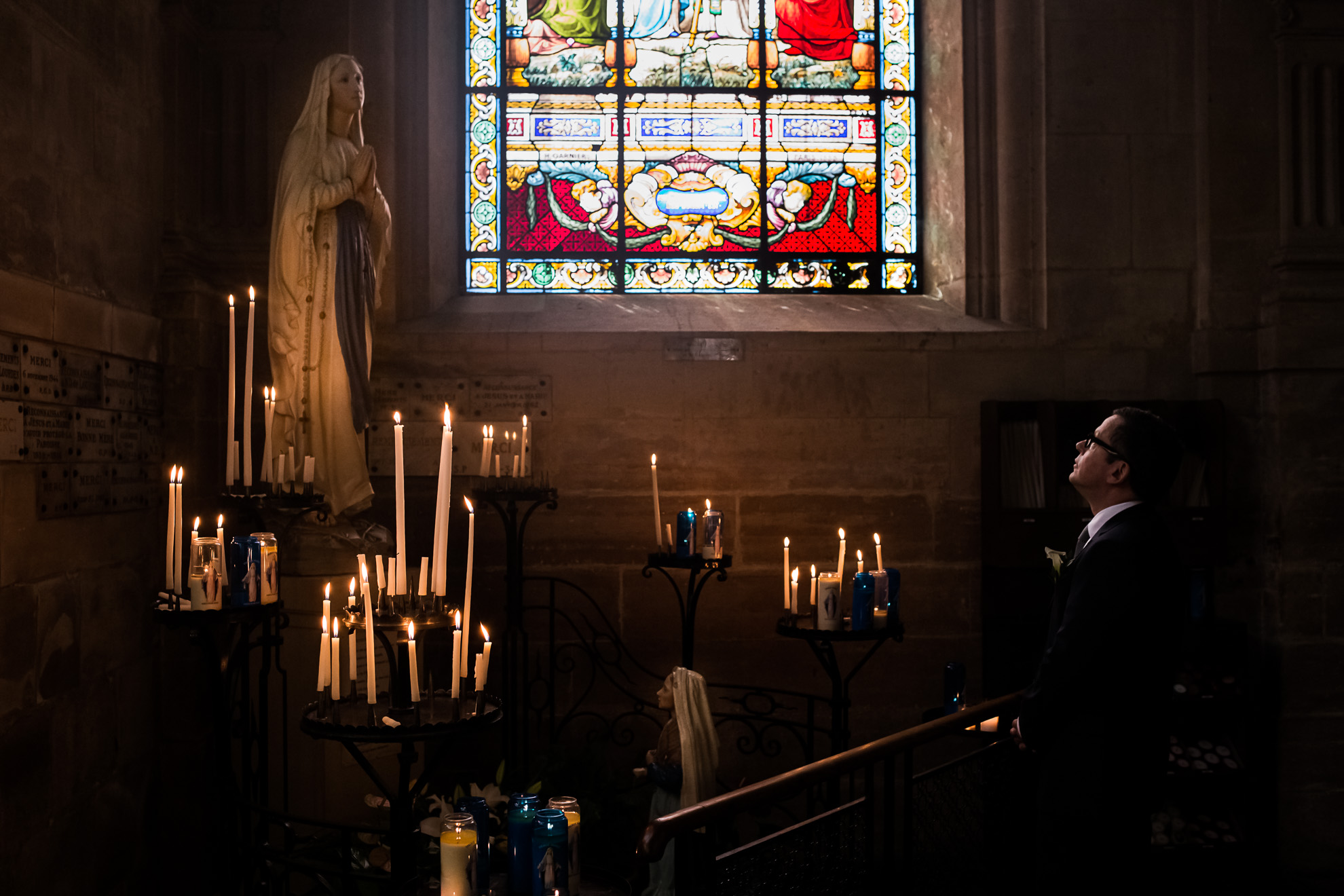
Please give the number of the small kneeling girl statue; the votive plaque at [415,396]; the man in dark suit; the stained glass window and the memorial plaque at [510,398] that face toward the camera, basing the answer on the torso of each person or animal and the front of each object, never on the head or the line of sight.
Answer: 3

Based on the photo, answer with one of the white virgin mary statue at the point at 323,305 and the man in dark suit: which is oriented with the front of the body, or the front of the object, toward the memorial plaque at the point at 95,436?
the man in dark suit

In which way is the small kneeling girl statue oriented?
to the viewer's left

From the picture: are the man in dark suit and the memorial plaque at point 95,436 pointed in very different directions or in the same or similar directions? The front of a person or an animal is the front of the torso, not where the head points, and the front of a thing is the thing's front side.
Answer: very different directions

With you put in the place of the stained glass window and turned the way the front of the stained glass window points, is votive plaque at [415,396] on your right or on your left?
on your right

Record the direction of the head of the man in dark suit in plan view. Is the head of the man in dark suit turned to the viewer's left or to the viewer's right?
to the viewer's left

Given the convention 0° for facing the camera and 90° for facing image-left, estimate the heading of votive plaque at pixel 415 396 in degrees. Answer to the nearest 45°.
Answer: approximately 0°

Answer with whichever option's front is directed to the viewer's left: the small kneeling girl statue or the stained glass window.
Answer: the small kneeling girl statue

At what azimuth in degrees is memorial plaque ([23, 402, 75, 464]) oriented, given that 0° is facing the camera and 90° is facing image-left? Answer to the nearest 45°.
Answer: approximately 315°
